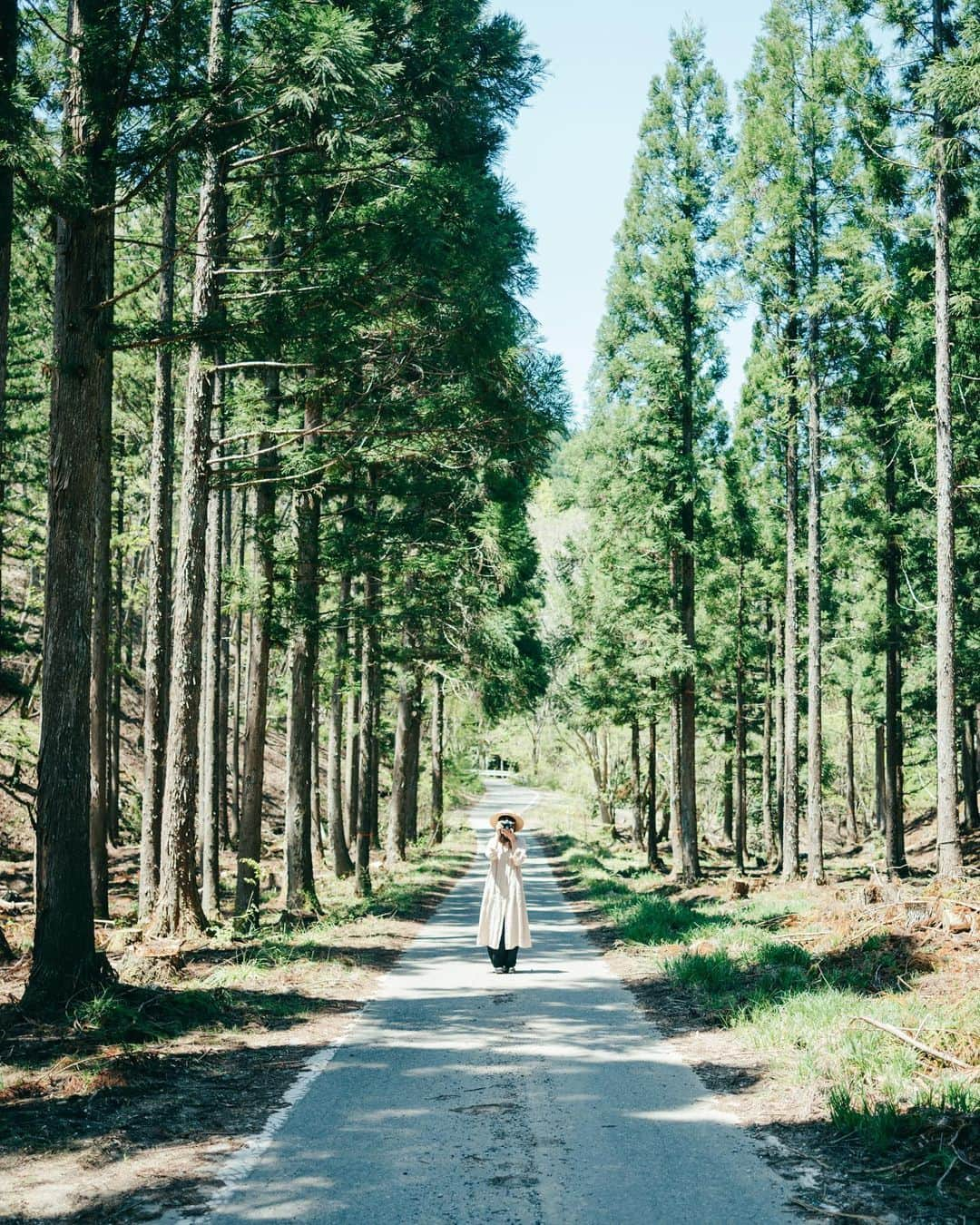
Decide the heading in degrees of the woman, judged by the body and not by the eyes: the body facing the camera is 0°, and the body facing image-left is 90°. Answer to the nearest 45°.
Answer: approximately 0°

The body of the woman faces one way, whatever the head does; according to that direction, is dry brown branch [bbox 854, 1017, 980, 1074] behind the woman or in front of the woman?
in front
